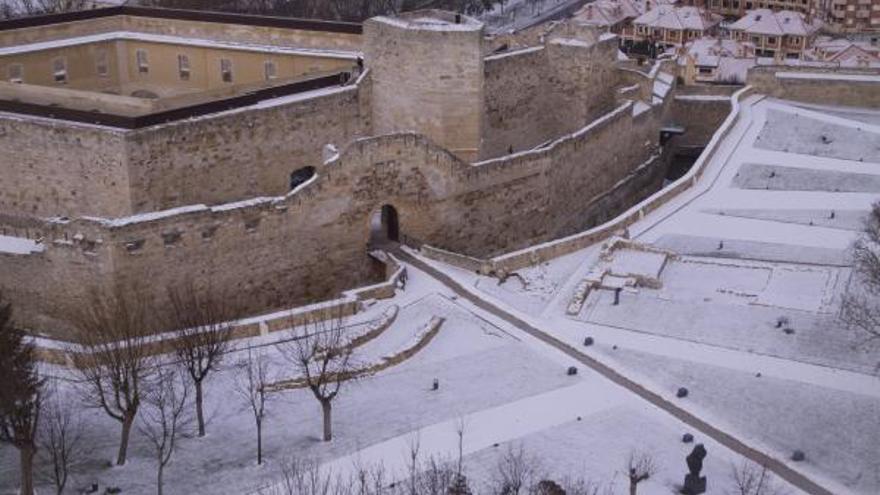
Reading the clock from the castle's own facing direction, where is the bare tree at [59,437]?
The bare tree is roughly at 2 o'clock from the castle.

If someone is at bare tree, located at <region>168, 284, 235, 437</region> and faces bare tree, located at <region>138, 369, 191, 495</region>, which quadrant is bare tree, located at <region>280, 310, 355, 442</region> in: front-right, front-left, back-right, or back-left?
back-left

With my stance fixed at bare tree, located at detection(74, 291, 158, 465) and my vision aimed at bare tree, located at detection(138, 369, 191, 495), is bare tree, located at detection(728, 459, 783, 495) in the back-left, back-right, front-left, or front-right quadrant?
front-left

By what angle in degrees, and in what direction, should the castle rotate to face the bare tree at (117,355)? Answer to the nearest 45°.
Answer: approximately 45° to its right

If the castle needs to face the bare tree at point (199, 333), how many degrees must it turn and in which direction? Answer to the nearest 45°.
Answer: approximately 45° to its right

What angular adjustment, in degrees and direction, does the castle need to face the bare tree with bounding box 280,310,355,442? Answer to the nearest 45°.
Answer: approximately 45° to its right

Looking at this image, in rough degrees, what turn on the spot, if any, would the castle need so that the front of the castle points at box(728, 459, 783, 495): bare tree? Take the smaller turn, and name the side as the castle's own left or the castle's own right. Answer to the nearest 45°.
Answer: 0° — it already faces it

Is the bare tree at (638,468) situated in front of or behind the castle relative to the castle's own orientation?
in front

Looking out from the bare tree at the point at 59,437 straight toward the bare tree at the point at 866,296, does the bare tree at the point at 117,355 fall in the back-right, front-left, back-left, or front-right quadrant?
front-left

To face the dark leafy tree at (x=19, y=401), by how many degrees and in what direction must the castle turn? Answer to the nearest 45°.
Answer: approximately 45° to its right

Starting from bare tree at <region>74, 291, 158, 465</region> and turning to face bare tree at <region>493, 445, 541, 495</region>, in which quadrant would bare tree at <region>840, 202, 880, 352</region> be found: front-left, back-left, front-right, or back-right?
front-left

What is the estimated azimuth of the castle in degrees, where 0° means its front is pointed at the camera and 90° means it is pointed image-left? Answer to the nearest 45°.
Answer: approximately 315°
